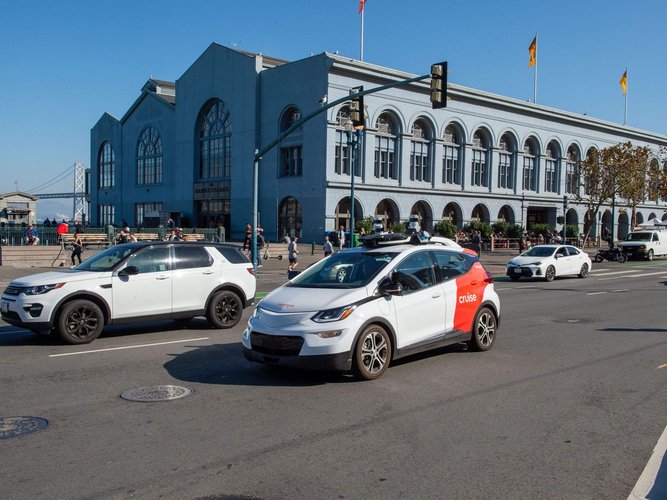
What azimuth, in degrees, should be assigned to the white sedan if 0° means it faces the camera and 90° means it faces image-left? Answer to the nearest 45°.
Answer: approximately 45°

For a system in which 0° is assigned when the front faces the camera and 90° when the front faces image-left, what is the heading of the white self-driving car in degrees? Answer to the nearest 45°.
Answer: approximately 45°

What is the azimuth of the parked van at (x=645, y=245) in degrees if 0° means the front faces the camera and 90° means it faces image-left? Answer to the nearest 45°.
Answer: approximately 45°

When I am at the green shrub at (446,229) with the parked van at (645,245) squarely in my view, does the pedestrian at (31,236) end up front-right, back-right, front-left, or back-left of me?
back-right

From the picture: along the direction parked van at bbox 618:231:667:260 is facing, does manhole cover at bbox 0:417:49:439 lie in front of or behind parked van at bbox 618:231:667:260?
in front

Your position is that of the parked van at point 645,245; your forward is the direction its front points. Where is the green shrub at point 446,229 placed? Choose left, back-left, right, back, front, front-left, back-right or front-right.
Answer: front-right

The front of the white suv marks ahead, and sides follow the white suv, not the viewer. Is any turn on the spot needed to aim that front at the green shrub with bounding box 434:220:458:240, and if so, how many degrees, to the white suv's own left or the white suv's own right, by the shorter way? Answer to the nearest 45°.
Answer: approximately 180°

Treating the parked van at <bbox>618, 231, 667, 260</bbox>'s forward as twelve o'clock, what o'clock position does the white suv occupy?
The white suv is roughly at 11 o'clock from the parked van.

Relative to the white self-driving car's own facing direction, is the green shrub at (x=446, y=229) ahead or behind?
behind

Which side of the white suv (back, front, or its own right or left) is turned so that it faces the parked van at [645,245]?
back

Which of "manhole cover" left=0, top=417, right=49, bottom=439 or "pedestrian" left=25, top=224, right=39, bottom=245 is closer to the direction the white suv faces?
the manhole cover

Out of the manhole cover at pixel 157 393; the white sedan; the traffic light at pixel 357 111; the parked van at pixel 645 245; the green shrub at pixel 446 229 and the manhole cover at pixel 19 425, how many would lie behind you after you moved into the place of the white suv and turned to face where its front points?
4

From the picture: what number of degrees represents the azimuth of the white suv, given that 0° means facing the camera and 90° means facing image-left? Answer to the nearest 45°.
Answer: approximately 45°

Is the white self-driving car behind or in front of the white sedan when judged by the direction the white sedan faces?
in front

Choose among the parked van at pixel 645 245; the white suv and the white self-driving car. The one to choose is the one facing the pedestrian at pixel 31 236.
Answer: the parked van
